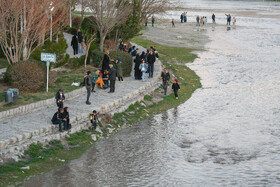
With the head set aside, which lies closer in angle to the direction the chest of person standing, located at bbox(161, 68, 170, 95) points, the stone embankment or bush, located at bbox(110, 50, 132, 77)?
the stone embankment

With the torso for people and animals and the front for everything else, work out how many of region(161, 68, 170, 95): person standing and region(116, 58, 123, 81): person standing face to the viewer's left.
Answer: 1

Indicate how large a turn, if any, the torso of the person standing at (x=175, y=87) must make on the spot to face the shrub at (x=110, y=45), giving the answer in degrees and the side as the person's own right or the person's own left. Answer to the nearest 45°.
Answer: approximately 135° to the person's own right

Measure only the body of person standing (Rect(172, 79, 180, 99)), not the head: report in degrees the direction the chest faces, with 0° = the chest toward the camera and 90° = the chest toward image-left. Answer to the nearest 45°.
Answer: approximately 0°
